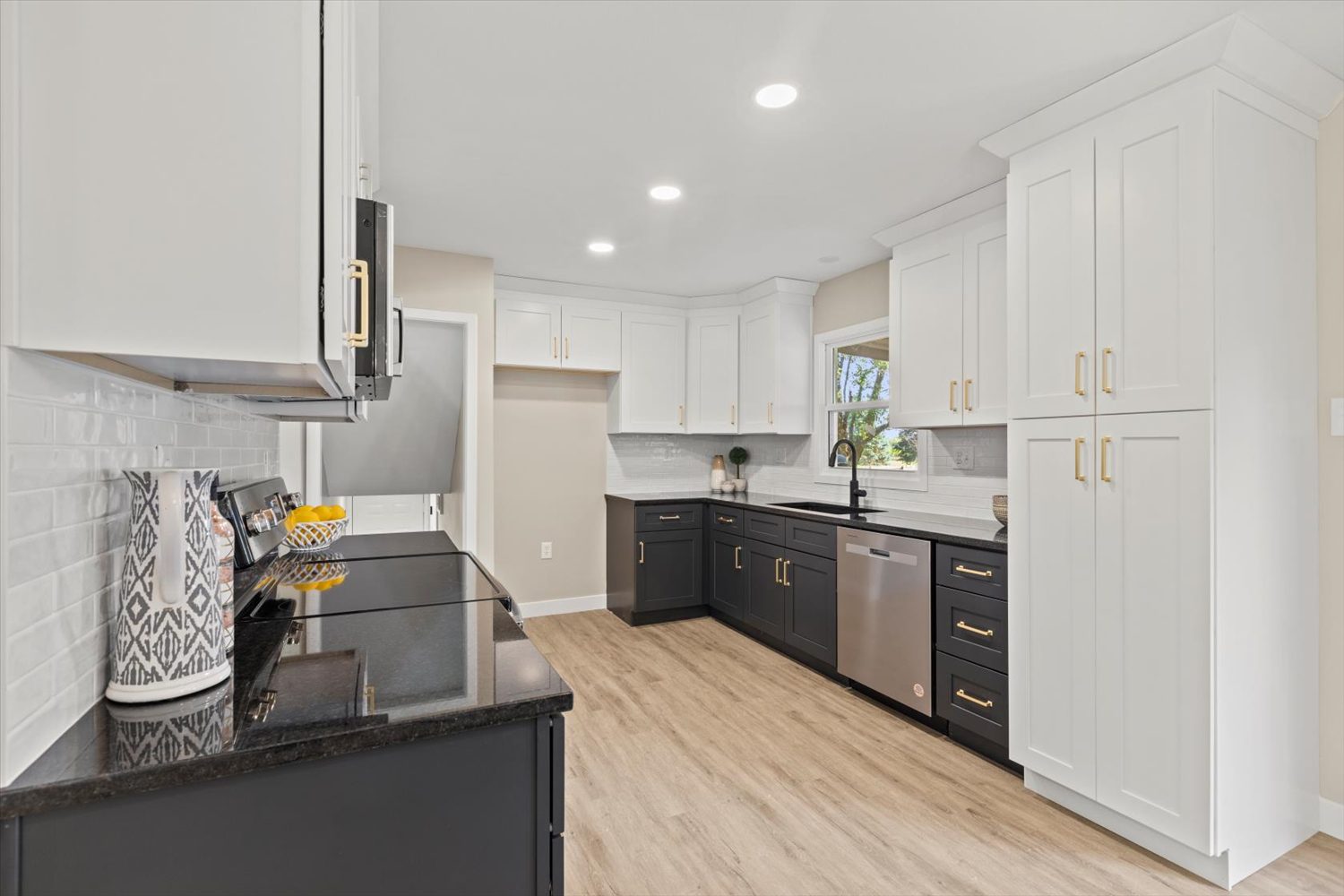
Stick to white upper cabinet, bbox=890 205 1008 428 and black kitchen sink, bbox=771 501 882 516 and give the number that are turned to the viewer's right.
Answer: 0

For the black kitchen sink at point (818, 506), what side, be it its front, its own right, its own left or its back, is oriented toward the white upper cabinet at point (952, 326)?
left

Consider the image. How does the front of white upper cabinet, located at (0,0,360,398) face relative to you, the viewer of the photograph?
facing to the right of the viewer

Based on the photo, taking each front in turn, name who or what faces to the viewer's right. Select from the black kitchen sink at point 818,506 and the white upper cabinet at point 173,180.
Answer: the white upper cabinet

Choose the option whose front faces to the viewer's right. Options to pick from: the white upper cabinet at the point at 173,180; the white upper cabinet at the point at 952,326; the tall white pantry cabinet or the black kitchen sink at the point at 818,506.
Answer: the white upper cabinet at the point at 173,180

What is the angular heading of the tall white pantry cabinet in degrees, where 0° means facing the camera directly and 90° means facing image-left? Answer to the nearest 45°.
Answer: approximately 45°

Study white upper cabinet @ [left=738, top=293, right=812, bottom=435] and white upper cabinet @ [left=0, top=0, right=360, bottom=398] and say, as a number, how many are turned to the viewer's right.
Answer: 1

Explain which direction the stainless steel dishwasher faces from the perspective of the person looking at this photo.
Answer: facing the viewer and to the left of the viewer

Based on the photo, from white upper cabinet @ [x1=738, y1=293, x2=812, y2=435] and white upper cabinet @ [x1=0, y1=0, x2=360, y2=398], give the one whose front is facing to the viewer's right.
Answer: white upper cabinet @ [x1=0, y1=0, x2=360, y2=398]
